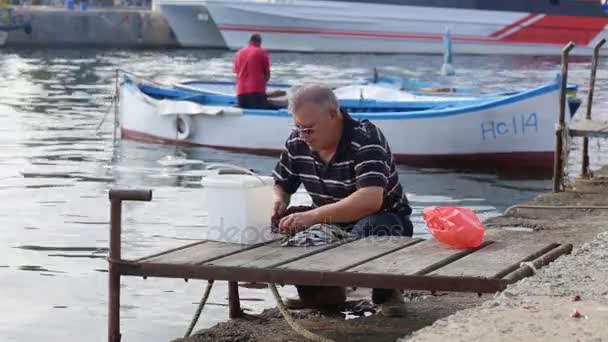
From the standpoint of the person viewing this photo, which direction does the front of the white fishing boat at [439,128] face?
facing to the right of the viewer

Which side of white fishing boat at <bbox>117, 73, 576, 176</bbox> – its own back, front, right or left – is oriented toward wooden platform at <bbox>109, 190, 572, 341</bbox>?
right

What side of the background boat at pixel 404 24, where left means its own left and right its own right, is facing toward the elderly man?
left

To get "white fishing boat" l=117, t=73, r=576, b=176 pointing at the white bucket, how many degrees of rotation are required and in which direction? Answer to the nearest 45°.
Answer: approximately 90° to its right

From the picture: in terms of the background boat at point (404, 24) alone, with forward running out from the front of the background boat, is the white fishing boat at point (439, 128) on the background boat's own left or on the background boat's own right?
on the background boat's own left

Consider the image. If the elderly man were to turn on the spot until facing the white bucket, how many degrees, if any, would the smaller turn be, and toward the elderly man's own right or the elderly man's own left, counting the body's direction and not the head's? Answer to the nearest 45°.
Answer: approximately 45° to the elderly man's own right

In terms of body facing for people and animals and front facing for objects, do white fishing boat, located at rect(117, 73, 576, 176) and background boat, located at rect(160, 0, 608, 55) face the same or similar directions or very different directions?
very different directions

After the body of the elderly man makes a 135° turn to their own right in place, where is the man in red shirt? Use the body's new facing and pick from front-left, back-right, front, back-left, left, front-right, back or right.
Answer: front

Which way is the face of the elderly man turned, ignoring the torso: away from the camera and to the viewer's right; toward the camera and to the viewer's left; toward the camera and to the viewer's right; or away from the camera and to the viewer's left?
toward the camera and to the viewer's left

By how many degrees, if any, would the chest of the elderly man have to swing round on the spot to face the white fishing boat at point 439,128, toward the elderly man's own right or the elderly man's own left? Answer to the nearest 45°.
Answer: approximately 135° to the elderly man's own right

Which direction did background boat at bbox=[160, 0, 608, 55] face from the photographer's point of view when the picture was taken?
facing to the left of the viewer

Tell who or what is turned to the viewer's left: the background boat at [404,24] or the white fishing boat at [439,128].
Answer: the background boat

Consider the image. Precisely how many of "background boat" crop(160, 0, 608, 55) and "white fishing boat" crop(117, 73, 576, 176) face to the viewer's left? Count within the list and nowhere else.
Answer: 1

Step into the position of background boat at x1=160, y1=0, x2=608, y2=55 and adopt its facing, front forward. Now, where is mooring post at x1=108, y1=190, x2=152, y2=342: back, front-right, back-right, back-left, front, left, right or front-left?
left

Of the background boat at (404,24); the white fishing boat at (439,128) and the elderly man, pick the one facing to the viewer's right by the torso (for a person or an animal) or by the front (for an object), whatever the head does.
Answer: the white fishing boat
